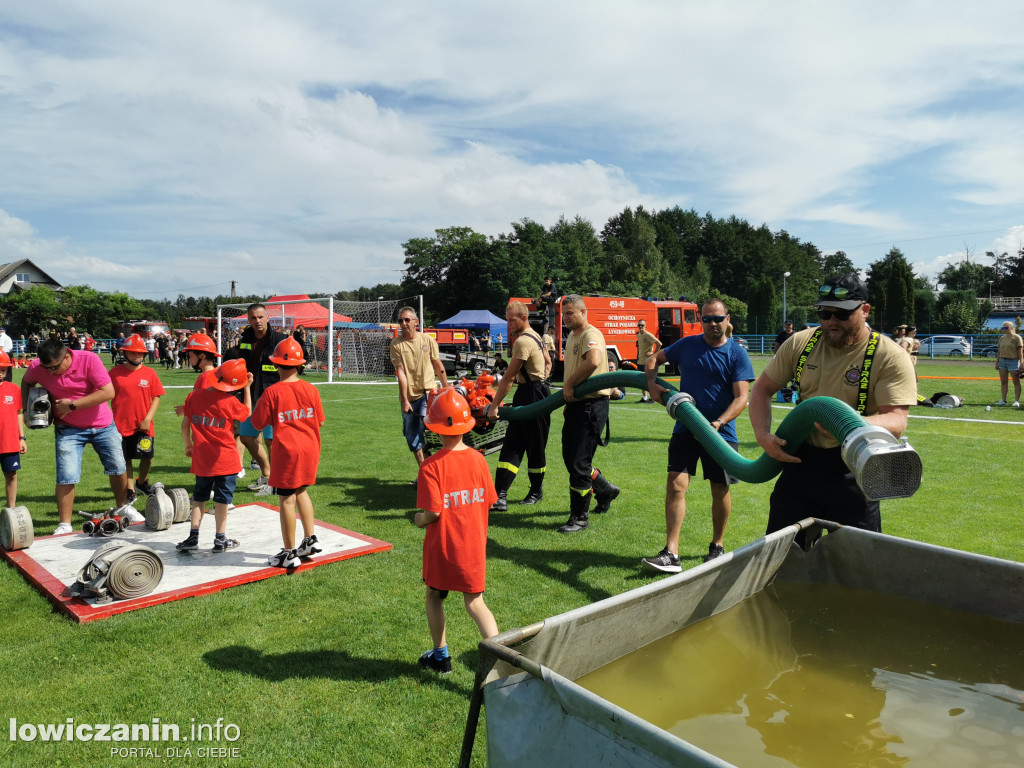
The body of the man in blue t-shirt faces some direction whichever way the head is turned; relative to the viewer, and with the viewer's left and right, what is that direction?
facing the viewer and to the left of the viewer

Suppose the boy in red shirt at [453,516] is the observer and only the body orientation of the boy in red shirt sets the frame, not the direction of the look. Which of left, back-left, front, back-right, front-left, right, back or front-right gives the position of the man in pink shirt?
front

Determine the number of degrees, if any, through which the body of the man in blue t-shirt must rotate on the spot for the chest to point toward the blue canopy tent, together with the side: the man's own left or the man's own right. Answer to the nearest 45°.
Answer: approximately 135° to the man's own right

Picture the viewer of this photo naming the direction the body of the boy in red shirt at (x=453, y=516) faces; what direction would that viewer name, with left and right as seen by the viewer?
facing away from the viewer and to the left of the viewer

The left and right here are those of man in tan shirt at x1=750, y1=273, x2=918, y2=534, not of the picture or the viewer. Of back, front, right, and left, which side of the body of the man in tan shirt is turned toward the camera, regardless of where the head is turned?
front

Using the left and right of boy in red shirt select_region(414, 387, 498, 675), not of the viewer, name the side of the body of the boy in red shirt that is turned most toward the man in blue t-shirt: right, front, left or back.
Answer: right

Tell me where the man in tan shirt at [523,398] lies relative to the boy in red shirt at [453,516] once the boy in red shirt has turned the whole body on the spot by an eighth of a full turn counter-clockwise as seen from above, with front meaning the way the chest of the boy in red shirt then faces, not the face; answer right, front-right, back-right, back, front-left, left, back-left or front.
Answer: right
